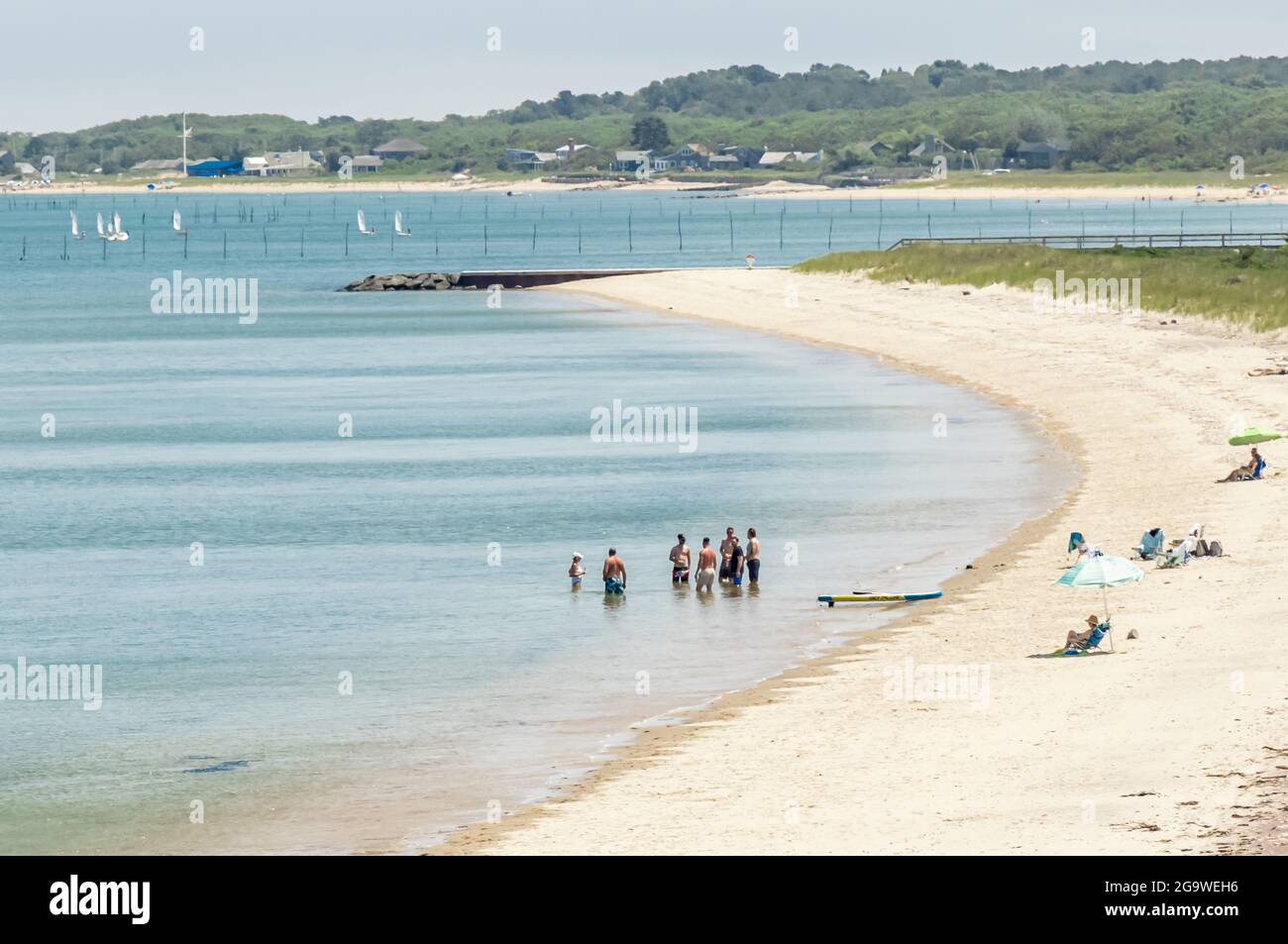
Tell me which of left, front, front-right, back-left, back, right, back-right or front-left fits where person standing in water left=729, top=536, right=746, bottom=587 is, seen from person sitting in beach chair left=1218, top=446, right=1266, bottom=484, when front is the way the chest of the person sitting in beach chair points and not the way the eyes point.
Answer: front-left

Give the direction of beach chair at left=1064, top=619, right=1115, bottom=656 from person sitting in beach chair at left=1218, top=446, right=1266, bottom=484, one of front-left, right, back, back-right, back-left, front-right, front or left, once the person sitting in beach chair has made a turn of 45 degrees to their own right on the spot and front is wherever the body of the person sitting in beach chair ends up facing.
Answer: back-left

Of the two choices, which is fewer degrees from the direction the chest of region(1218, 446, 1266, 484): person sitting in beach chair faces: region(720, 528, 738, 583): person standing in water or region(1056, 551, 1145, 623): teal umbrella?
the person standing in water

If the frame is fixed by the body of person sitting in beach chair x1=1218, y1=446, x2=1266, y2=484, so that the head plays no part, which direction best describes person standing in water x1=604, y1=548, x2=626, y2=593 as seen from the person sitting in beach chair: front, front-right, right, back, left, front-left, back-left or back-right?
front-left

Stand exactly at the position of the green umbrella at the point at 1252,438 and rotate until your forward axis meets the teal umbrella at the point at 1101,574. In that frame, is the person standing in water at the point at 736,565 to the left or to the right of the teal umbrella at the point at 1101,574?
right

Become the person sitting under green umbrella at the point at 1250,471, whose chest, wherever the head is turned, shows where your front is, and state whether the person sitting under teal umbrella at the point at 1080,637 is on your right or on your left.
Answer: on your left

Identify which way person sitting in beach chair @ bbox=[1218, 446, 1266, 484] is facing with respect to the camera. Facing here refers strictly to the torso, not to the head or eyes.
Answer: to the viewer's left

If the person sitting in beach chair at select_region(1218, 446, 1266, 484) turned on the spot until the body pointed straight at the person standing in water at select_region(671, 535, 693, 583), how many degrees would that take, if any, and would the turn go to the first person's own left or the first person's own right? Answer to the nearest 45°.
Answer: approximately 45° to the first person's own left

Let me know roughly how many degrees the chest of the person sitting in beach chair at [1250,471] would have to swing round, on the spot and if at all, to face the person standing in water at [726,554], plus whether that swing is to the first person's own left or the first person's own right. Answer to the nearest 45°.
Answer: approximately 45° to the first person's own left

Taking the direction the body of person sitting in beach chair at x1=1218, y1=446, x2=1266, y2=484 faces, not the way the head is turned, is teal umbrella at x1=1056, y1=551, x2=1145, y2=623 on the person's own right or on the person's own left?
on the person's own left

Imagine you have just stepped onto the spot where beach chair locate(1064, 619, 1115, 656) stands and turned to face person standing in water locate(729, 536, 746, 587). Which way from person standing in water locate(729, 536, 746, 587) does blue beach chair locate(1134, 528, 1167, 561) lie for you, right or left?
right

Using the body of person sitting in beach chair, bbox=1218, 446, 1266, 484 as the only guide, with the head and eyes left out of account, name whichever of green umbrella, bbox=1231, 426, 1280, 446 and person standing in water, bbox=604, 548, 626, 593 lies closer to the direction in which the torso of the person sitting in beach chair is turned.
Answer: the person standing in water
